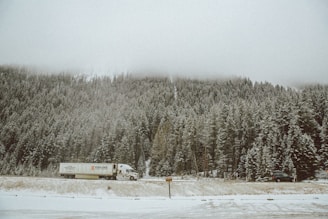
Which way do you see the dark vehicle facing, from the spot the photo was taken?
facing to the right of the viewer
